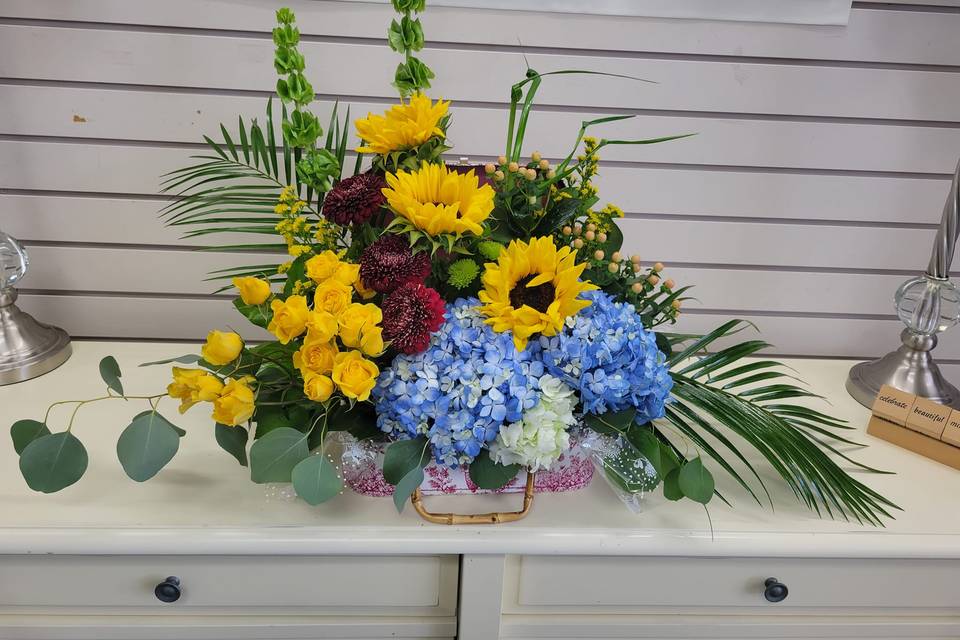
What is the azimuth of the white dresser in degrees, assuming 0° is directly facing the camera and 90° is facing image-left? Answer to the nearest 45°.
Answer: approximately 0°
